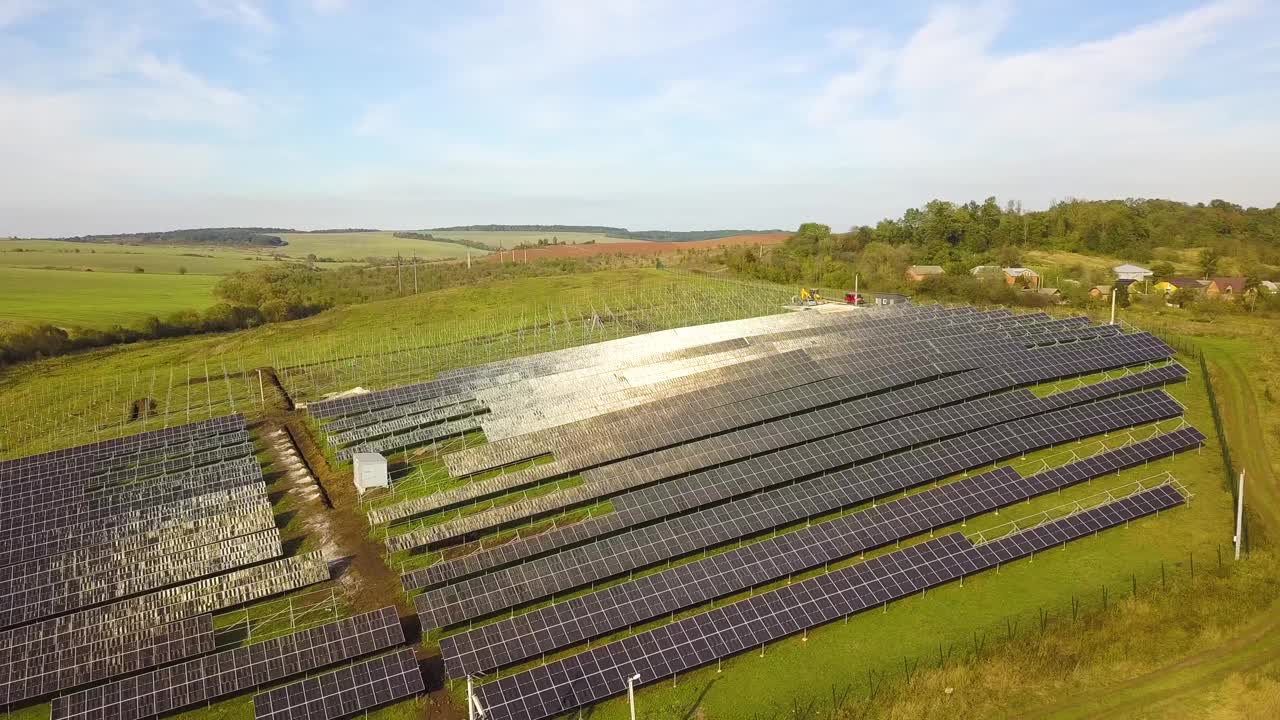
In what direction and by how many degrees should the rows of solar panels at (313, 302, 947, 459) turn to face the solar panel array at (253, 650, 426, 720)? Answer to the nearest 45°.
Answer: approximately 45° to its right

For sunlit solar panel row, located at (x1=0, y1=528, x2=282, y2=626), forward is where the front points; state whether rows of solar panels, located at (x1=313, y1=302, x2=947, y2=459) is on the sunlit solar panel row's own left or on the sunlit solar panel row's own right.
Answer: on the sunlit solar panel row's own left

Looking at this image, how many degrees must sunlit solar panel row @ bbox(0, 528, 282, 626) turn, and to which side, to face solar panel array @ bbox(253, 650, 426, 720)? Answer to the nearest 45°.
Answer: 0° — it already faces it

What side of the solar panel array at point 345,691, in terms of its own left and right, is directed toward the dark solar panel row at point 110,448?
back

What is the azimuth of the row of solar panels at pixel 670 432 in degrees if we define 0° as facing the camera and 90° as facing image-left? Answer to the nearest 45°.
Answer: approximately 315°

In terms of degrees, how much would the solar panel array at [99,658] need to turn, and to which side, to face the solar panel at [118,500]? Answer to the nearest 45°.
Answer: approximately 135° to its left

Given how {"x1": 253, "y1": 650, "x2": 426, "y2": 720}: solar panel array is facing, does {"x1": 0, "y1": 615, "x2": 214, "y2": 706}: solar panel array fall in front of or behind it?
behind

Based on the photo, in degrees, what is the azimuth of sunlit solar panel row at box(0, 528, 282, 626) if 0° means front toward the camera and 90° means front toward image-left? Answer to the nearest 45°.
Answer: approximately 315°

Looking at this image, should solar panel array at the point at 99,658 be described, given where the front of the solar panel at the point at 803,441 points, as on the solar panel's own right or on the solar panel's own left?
on the solar panel's own right
